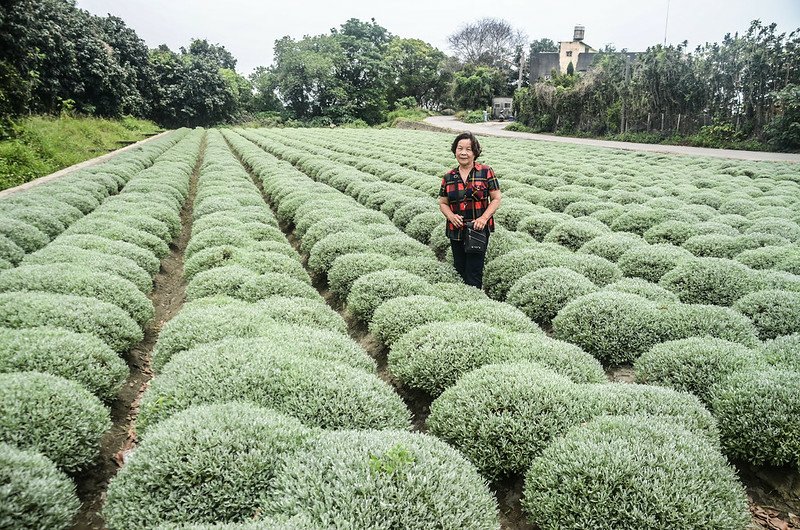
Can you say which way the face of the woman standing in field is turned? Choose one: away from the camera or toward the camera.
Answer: toward the camera

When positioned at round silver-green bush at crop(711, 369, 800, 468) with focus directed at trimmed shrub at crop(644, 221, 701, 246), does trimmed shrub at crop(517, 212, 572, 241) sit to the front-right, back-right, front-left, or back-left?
front-left

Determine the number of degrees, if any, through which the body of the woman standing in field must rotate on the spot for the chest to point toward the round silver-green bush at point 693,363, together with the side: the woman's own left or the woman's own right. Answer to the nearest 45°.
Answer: approximately 45° to the woman's own left

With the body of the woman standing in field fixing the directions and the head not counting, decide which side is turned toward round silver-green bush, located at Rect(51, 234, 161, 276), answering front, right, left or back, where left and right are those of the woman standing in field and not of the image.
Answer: right

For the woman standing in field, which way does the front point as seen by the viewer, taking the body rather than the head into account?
toward the camera

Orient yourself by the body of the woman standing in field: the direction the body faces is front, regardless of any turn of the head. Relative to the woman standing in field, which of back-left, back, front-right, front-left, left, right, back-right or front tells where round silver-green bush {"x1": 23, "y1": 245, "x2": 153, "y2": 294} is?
right

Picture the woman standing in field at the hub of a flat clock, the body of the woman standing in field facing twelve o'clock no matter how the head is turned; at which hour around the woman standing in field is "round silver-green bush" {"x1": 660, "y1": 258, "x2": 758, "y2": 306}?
The round silver-green bush is roughly at 9 o'clock from the woman standing in field.

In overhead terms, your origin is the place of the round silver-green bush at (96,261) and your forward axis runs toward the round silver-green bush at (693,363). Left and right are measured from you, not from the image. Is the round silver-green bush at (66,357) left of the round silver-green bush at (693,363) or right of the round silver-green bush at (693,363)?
right

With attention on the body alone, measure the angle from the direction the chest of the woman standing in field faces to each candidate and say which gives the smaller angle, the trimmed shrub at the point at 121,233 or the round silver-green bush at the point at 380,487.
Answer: the round silver-green bush

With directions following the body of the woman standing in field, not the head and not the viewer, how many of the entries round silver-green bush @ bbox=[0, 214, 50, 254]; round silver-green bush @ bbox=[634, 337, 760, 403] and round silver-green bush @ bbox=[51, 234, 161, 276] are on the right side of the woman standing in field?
2

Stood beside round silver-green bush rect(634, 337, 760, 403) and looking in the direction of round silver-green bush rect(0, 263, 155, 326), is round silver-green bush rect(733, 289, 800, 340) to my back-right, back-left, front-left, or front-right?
back-right

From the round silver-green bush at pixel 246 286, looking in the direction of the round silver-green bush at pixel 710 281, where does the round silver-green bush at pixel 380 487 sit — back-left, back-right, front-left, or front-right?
front-right

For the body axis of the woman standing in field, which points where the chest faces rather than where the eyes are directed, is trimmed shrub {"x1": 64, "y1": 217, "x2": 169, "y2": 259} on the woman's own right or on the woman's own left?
on the woman's own right

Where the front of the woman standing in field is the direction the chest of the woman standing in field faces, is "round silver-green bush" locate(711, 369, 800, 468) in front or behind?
in front

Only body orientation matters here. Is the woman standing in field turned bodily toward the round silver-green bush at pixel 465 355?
yes
